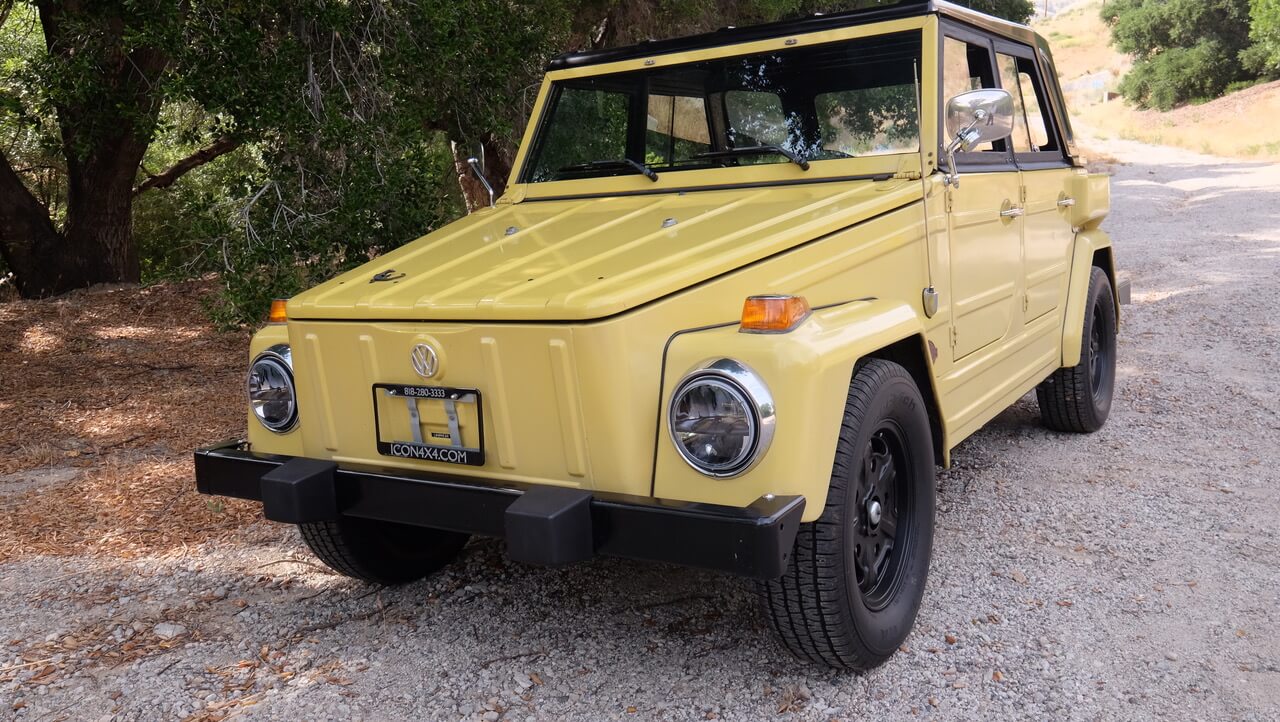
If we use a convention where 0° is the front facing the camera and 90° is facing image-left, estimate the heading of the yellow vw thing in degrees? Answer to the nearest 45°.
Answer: approximately 45°
